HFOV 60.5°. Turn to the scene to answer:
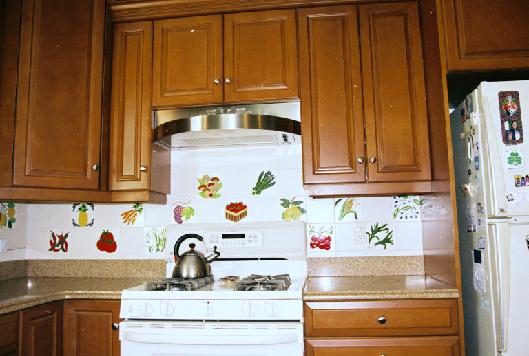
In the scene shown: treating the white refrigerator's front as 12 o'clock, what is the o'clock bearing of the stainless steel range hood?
The stainless steel range hood is roughly at 3 o'clock from the white refrigerator.

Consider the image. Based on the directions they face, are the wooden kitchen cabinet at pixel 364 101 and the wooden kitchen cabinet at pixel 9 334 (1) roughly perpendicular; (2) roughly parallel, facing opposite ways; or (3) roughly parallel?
roughly perpendicular

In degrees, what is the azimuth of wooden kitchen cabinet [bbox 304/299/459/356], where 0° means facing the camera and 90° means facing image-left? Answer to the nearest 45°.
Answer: approximately 0°

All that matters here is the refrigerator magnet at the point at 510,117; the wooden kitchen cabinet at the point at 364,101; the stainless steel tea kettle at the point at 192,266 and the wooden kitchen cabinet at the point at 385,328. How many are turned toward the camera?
3

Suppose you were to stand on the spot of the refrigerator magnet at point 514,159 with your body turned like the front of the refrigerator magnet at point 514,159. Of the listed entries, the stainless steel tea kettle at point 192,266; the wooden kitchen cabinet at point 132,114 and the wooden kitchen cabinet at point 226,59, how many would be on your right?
3
